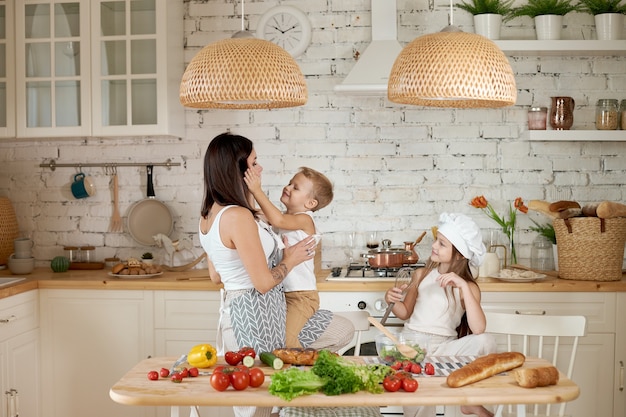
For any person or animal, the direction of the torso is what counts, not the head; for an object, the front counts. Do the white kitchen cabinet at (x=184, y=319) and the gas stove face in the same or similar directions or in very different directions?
same or similar directions

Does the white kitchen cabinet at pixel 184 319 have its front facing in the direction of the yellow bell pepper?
yes

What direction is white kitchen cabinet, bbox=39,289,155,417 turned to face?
toward the camera

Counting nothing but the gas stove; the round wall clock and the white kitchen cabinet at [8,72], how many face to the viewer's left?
0

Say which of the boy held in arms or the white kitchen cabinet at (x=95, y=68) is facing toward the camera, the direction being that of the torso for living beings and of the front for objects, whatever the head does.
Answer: the white kitchen cabinet

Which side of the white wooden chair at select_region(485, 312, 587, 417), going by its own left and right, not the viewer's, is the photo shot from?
front

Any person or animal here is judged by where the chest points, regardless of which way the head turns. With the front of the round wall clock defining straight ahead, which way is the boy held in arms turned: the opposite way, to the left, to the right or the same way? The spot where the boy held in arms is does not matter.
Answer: to the right

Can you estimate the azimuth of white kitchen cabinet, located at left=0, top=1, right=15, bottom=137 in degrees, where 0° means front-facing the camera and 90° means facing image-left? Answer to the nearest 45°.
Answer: approximately 0°

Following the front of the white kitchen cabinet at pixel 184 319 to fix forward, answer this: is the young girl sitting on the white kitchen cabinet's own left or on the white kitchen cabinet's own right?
on the white kitchen cabinet's own left

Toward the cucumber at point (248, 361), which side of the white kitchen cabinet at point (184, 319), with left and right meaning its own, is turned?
front

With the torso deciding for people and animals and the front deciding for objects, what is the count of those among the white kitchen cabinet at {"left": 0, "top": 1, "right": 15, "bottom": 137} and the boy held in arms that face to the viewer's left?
1

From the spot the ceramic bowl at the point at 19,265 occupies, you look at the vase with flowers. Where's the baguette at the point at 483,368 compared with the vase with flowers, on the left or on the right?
right

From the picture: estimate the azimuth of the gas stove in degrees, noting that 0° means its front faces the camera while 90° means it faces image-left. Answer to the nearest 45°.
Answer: approximately 0°

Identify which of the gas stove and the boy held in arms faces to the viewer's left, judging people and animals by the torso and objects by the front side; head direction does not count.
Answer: the boy held in arms

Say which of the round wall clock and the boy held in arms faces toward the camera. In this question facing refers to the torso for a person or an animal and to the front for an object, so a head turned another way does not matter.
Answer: the round wall clock

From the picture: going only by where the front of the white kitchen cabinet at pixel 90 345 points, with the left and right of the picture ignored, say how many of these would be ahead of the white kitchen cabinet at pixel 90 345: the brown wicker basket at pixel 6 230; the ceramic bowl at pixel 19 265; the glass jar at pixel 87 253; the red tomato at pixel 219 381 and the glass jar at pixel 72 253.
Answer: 1

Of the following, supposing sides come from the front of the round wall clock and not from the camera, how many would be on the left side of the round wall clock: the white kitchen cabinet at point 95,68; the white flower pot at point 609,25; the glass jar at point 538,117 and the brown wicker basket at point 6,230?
2

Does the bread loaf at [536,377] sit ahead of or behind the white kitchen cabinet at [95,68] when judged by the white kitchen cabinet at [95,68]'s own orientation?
ahead
